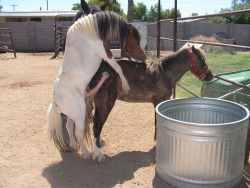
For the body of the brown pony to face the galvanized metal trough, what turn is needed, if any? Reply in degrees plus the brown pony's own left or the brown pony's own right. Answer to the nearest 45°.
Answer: approximately 90° to the brown pony's own right

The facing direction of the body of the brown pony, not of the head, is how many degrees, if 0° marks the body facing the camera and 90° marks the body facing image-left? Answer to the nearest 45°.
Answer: approximately 270°
